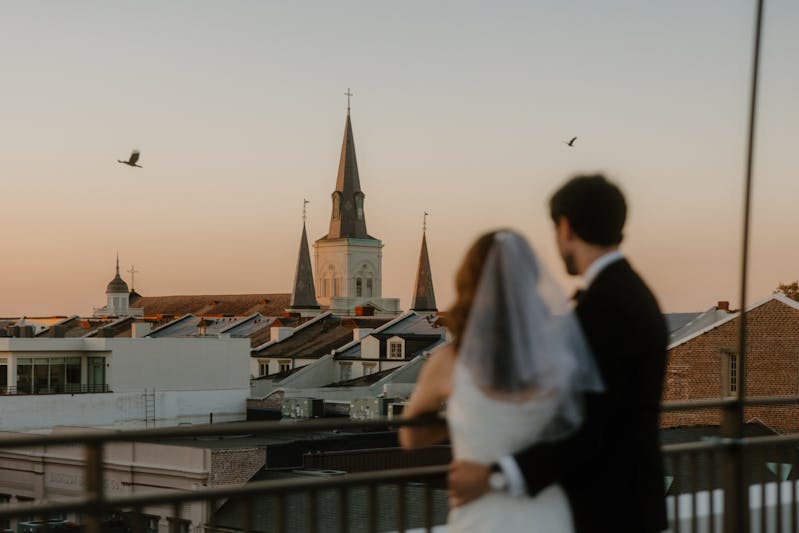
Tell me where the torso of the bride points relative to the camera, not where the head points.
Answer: away from the camera

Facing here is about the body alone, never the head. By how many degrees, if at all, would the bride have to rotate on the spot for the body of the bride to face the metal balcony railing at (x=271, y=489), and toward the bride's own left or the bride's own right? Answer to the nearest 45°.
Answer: approximately 45° to the bride's own left

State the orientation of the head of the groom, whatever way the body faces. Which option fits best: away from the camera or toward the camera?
away from the camera

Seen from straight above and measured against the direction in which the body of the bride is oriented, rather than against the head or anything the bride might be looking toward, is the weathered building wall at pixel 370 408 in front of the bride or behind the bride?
in front
